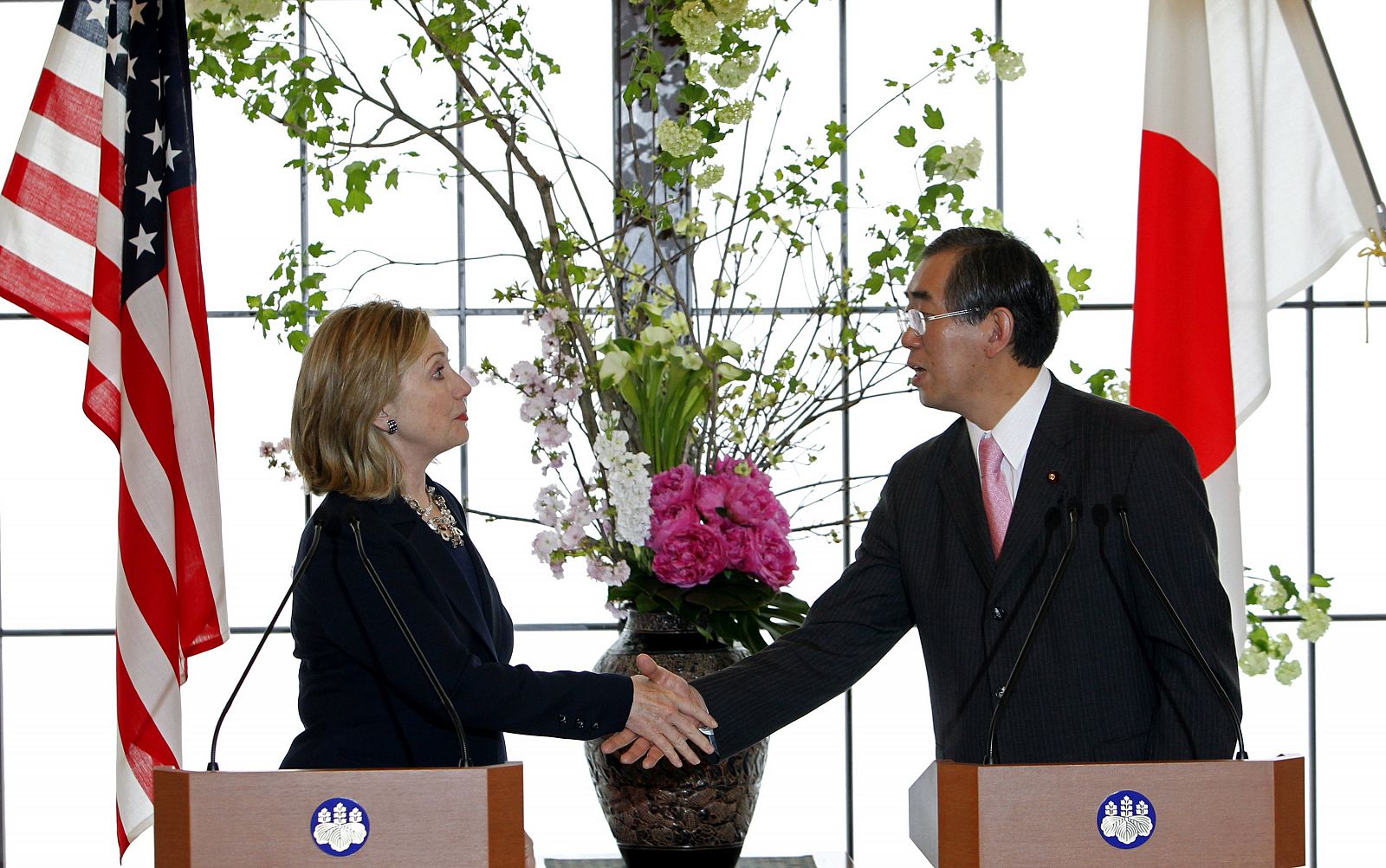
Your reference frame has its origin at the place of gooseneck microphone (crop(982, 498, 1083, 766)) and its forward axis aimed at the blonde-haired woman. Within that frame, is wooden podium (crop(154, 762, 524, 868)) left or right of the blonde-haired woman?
left

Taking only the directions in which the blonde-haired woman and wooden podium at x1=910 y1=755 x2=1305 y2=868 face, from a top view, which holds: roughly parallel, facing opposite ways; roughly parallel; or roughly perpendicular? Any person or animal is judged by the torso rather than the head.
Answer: roughly perpendicular

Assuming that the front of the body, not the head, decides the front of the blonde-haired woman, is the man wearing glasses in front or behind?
in front

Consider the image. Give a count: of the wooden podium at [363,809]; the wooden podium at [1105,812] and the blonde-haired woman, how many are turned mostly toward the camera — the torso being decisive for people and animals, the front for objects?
2

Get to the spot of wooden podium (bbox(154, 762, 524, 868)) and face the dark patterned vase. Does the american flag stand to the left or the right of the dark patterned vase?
left

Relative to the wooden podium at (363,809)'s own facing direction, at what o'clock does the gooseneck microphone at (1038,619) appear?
The gooseneck microphone is roughly at 9 o'clock from the wooden podium.

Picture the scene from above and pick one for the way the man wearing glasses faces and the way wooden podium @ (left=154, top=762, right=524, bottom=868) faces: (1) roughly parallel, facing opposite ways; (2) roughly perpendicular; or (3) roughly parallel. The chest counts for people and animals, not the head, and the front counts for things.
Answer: roughly perpendicular

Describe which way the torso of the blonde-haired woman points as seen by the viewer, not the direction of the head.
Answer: to the viewer's right

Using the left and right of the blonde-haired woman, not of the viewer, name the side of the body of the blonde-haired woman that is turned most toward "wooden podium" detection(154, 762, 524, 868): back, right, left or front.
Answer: right

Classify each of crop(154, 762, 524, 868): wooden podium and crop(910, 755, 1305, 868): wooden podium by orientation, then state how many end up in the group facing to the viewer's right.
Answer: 0

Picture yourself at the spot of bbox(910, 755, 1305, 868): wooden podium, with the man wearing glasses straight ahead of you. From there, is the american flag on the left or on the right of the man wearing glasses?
left

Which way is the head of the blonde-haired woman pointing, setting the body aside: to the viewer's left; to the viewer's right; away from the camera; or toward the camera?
to the viewer's right

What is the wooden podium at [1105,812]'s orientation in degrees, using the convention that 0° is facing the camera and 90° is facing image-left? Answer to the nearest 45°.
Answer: approximately 0°

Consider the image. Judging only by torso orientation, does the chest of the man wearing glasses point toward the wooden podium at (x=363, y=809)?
yes
